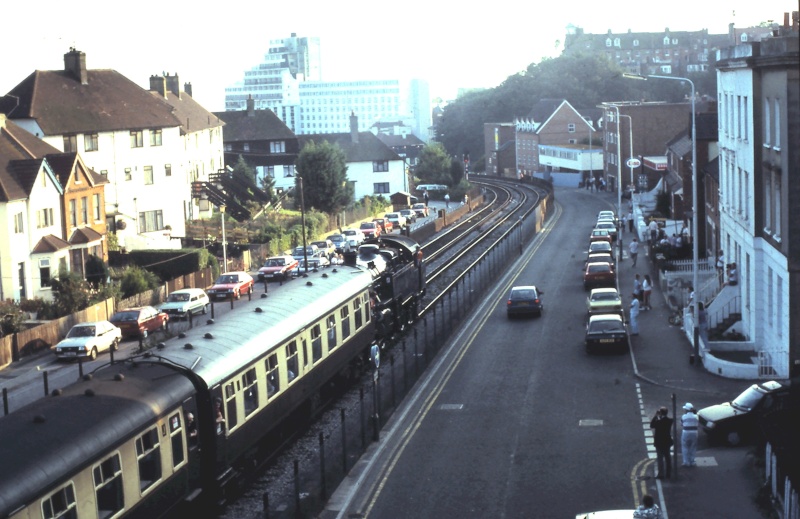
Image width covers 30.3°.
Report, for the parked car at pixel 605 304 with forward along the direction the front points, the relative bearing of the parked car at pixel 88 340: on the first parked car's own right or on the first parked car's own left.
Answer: on the first parked car's own left

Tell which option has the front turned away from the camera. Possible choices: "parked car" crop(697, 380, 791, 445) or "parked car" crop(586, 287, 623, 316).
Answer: "parked car" crop(586, 287, 623, 316)

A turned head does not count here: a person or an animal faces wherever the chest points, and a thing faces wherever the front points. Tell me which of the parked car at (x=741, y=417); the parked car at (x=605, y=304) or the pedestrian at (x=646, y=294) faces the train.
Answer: the parked car at (x=741, y=417)

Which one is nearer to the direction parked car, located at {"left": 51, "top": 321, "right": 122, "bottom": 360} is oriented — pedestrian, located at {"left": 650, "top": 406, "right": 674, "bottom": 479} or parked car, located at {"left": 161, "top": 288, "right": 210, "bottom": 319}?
the pedestrian

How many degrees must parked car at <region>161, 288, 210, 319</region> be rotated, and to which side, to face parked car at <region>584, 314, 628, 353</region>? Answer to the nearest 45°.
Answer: approximately 90° to its left

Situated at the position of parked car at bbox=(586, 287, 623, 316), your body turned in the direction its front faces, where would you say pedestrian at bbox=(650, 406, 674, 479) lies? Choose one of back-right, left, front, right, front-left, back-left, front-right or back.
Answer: back

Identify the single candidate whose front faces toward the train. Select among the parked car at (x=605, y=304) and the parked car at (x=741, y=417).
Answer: the parked car at (x=741, y=417)

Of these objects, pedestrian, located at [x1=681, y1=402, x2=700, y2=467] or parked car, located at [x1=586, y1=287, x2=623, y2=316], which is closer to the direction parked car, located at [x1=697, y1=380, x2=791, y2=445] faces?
the pedestrian
